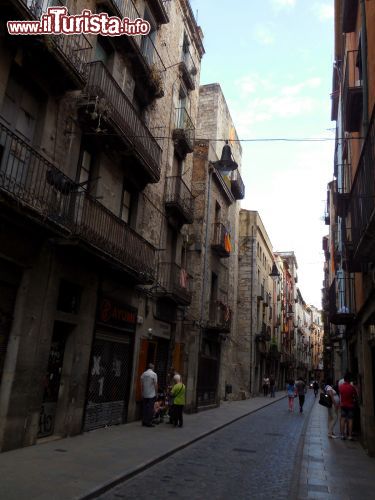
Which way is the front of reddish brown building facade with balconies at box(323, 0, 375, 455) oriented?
to the viewer's left

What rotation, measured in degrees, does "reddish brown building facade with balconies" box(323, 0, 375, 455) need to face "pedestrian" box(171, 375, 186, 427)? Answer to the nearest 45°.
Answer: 0° — it already faces them

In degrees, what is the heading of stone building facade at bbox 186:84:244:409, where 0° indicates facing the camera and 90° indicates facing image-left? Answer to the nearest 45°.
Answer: approximately 270°

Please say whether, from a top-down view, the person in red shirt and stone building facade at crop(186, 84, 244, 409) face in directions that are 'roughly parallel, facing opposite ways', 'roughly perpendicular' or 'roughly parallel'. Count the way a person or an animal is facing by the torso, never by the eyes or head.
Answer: roughly perpendicular

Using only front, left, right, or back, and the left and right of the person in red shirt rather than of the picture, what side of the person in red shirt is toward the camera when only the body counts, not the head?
back

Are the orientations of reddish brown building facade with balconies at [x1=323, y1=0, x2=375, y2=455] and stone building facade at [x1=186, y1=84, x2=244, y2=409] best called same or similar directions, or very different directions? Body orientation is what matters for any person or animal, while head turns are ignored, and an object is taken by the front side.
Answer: very different directions

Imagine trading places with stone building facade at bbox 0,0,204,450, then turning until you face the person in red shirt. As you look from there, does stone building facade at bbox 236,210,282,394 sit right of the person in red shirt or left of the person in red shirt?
left

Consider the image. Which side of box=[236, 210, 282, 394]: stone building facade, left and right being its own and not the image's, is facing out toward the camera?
right

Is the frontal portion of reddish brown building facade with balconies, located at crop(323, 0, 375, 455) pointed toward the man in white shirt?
yes

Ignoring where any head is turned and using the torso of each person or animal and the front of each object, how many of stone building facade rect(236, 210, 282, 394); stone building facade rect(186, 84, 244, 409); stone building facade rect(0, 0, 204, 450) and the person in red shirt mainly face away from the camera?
1

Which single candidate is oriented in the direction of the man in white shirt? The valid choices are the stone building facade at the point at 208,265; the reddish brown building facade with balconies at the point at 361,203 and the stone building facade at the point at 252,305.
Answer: the reddish brown building facade with balconies at the point at 361,203

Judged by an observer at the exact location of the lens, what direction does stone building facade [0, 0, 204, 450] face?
facing the viewer and to the right of the viewer
